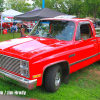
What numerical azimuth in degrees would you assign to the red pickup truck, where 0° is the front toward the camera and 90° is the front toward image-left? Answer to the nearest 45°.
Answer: approximately 45°
